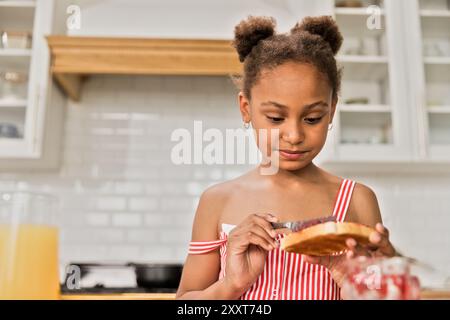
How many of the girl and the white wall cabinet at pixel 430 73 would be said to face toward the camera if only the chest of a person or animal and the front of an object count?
2

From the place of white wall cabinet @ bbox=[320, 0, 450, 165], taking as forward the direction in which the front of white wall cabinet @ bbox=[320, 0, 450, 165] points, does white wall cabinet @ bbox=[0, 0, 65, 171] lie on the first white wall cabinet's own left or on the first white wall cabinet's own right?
on the first white wall cabinet's own right

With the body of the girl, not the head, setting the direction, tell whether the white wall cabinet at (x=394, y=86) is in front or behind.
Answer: behind

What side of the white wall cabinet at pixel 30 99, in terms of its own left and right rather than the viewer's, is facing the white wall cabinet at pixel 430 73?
left

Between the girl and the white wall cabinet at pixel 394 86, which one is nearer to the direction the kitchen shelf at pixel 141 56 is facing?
the girl

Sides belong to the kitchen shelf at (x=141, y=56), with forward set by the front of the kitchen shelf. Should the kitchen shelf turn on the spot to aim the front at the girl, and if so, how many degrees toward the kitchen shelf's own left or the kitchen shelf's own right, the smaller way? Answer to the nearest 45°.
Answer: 0° — it already faces them

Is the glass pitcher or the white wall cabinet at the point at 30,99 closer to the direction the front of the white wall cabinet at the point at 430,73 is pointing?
the glass pitcher
